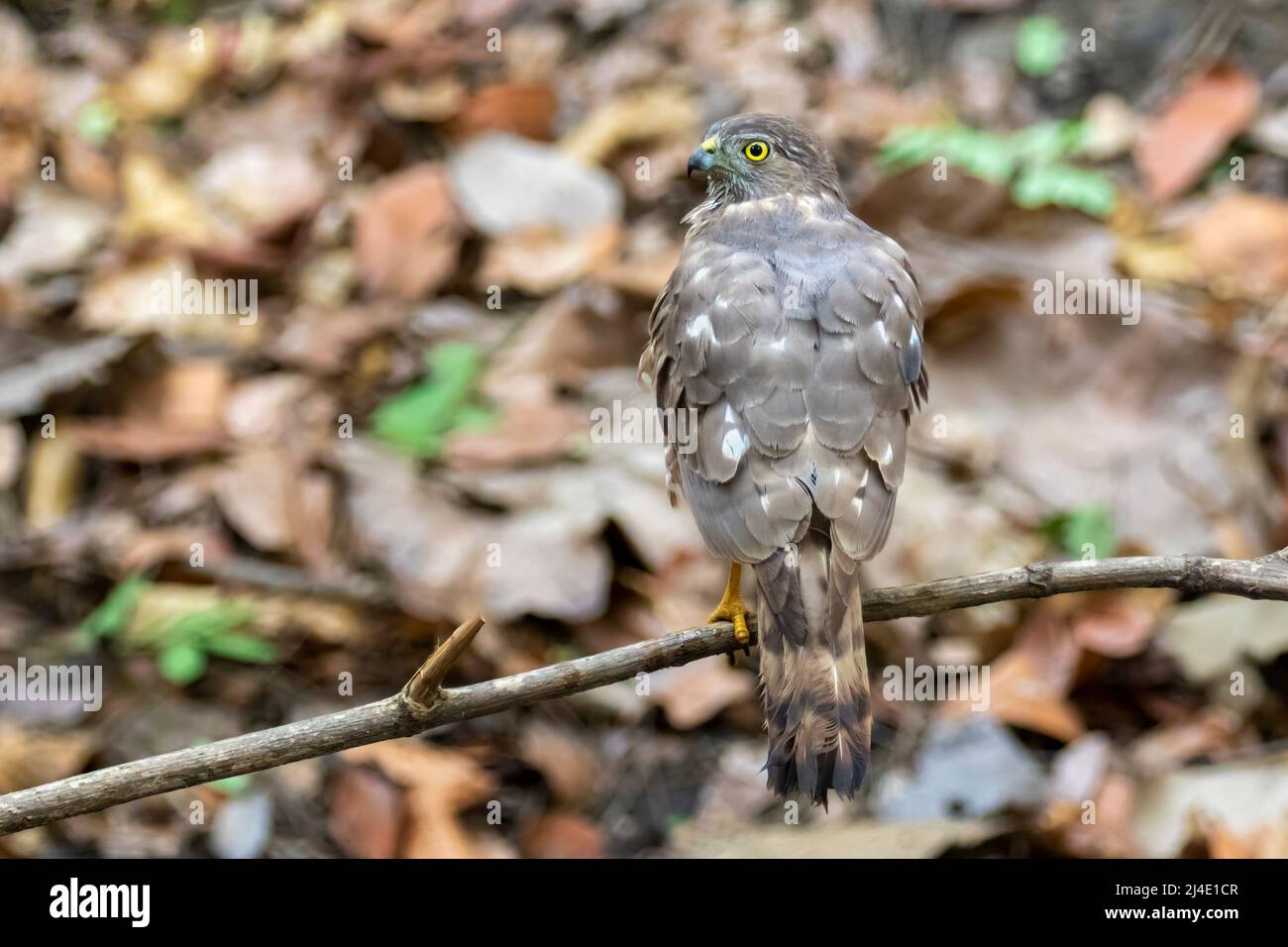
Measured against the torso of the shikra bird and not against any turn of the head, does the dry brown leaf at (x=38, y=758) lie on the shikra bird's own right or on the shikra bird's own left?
on the shikra bird's own left

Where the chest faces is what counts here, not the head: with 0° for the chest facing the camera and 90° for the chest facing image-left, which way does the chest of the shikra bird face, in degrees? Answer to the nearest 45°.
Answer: approximately 180°

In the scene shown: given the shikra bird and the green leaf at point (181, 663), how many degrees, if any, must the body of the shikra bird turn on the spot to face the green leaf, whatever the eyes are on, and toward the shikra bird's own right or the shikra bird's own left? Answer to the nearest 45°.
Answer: approximately 45° to the shikra bird's own left

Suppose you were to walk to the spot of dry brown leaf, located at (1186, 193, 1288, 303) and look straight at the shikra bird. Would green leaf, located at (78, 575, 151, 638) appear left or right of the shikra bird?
right

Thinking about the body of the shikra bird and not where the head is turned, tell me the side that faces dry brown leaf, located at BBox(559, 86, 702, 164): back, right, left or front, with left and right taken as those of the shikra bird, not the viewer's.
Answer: front

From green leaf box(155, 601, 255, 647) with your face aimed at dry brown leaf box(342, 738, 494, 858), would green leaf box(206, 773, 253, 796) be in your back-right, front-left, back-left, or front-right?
front-right
